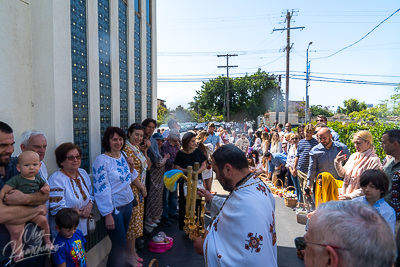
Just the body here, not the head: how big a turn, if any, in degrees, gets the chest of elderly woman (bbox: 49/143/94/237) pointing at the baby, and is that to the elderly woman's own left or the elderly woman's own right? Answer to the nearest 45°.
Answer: approximately 90° to the elderly woman's own right

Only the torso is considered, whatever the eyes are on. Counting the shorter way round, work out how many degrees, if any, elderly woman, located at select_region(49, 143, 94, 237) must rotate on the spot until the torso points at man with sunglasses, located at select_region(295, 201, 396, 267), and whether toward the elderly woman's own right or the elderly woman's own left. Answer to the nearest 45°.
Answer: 0° — they already face them

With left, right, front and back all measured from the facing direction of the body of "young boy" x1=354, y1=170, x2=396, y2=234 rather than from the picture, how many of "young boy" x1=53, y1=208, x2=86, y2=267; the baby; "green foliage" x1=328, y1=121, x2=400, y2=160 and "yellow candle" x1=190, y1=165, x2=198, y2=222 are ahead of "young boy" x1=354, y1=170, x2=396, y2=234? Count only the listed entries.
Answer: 3

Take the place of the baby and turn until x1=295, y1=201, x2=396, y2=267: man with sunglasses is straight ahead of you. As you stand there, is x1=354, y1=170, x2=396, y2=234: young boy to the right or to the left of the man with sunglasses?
left

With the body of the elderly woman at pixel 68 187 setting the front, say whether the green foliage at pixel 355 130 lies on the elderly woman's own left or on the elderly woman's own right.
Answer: on the elderly woman's own left

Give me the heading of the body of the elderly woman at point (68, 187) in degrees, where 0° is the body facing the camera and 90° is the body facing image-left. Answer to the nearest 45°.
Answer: approximately 315°

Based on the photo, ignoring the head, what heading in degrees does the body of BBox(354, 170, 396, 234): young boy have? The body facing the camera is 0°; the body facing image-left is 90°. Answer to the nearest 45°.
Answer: approximately 45°

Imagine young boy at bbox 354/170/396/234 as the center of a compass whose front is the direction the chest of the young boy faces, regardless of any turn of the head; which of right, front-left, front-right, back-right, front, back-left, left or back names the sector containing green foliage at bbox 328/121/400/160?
back-right
